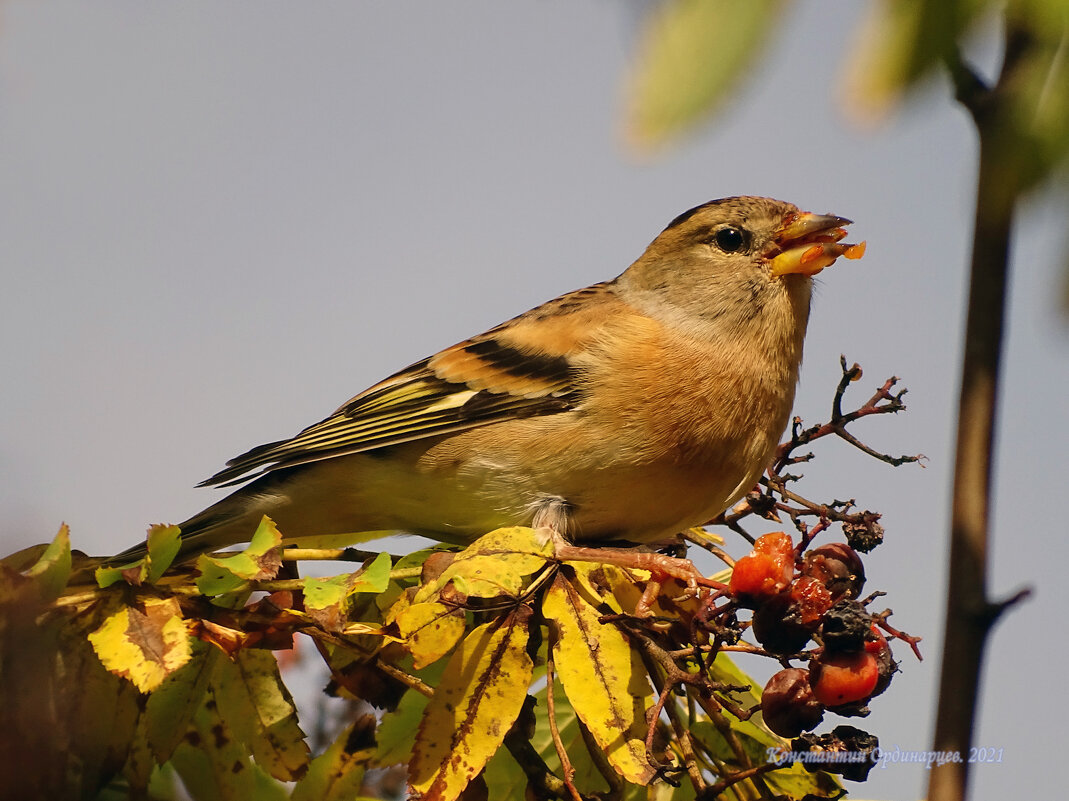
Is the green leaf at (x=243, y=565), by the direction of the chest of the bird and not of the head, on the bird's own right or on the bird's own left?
on the bird's own right

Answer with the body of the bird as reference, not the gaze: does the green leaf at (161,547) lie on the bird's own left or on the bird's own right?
on the bird's own right

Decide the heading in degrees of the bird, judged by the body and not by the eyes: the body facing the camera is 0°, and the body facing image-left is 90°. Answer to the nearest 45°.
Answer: approximately 270°

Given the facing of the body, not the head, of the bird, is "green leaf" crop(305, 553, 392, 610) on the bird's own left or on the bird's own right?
on the bird's own right
